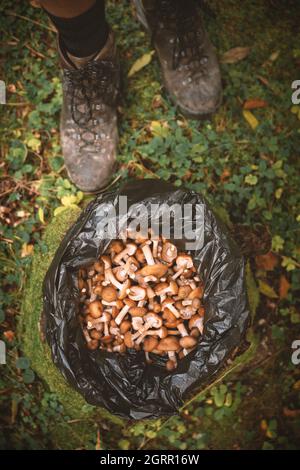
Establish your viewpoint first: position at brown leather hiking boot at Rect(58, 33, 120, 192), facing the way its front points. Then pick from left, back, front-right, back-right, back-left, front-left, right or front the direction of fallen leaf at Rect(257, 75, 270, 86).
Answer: left

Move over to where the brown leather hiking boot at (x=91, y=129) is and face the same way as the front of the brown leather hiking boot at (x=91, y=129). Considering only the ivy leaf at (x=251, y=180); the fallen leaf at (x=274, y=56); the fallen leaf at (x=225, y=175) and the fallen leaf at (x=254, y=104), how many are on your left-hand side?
4

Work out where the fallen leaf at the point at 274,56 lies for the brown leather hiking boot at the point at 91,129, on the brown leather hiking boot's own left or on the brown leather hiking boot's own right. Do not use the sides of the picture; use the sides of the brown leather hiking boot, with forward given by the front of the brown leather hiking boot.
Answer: on the brown leather hiking boot's own left

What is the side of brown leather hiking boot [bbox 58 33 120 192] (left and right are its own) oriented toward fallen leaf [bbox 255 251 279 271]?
left

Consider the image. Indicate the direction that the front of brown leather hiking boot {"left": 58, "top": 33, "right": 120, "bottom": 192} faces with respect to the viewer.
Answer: facing the viewer

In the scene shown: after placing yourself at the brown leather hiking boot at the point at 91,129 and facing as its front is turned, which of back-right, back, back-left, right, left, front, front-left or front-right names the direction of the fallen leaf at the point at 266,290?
left
